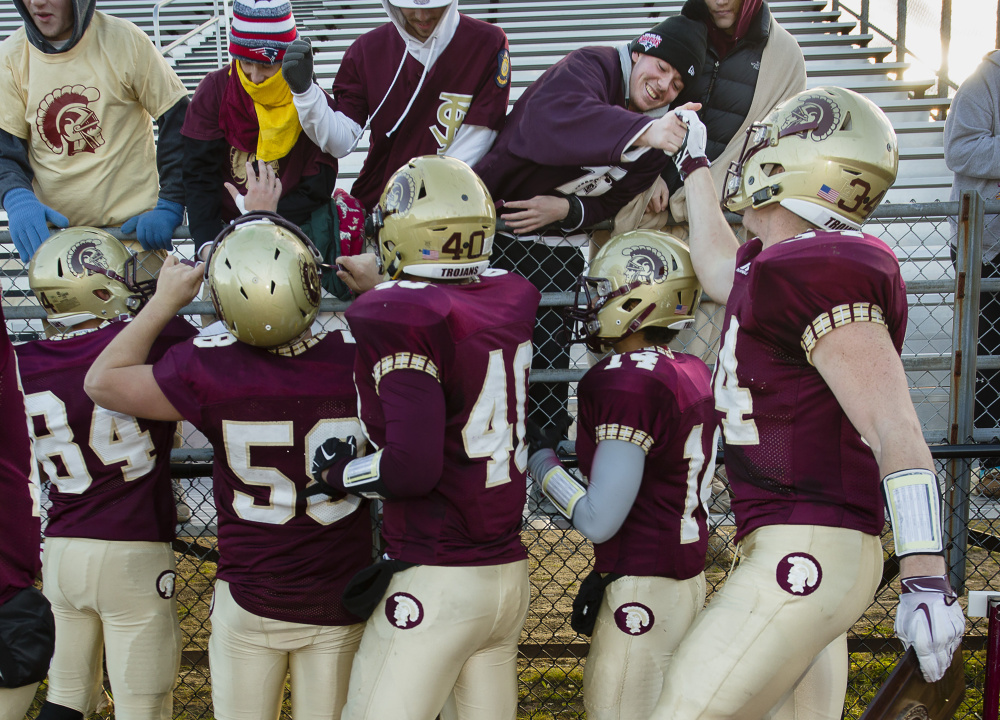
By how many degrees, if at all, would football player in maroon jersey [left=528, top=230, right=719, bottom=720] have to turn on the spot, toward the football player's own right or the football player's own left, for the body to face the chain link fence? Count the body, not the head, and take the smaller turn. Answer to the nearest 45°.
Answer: approximately 45° to the football player's own right

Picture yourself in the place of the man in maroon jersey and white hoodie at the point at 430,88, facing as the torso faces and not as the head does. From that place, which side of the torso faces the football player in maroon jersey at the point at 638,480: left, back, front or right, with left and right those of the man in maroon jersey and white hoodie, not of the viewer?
front

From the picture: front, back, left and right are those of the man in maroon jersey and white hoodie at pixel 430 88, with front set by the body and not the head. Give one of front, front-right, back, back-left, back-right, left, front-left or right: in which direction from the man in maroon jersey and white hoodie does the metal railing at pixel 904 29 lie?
back-left

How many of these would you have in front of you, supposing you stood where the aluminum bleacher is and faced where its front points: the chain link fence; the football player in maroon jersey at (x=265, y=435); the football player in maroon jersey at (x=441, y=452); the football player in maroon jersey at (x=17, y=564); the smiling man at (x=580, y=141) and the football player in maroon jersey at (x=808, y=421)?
6

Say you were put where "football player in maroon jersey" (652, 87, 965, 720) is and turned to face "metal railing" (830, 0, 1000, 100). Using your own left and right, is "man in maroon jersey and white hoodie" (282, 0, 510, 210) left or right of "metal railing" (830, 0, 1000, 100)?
left

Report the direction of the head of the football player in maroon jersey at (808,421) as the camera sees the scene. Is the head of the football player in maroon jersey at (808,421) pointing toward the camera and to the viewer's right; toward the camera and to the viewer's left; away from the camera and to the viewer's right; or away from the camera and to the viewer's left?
away from the camera and to the viewer's left

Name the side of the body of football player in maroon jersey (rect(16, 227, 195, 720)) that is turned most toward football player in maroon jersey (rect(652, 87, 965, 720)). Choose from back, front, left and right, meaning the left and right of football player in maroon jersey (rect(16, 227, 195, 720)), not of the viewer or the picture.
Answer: right

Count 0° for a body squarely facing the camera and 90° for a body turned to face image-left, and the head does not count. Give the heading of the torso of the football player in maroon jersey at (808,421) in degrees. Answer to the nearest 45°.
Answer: approximately 90°

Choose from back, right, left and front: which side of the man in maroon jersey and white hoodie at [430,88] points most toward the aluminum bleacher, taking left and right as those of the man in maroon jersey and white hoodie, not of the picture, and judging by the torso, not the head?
back

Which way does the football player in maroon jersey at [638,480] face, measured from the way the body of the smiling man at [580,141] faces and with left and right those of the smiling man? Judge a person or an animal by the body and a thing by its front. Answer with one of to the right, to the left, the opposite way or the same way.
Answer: the opposite way

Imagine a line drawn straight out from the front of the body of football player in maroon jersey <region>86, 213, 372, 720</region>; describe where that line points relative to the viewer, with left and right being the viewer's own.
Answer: facing away from the viewer
